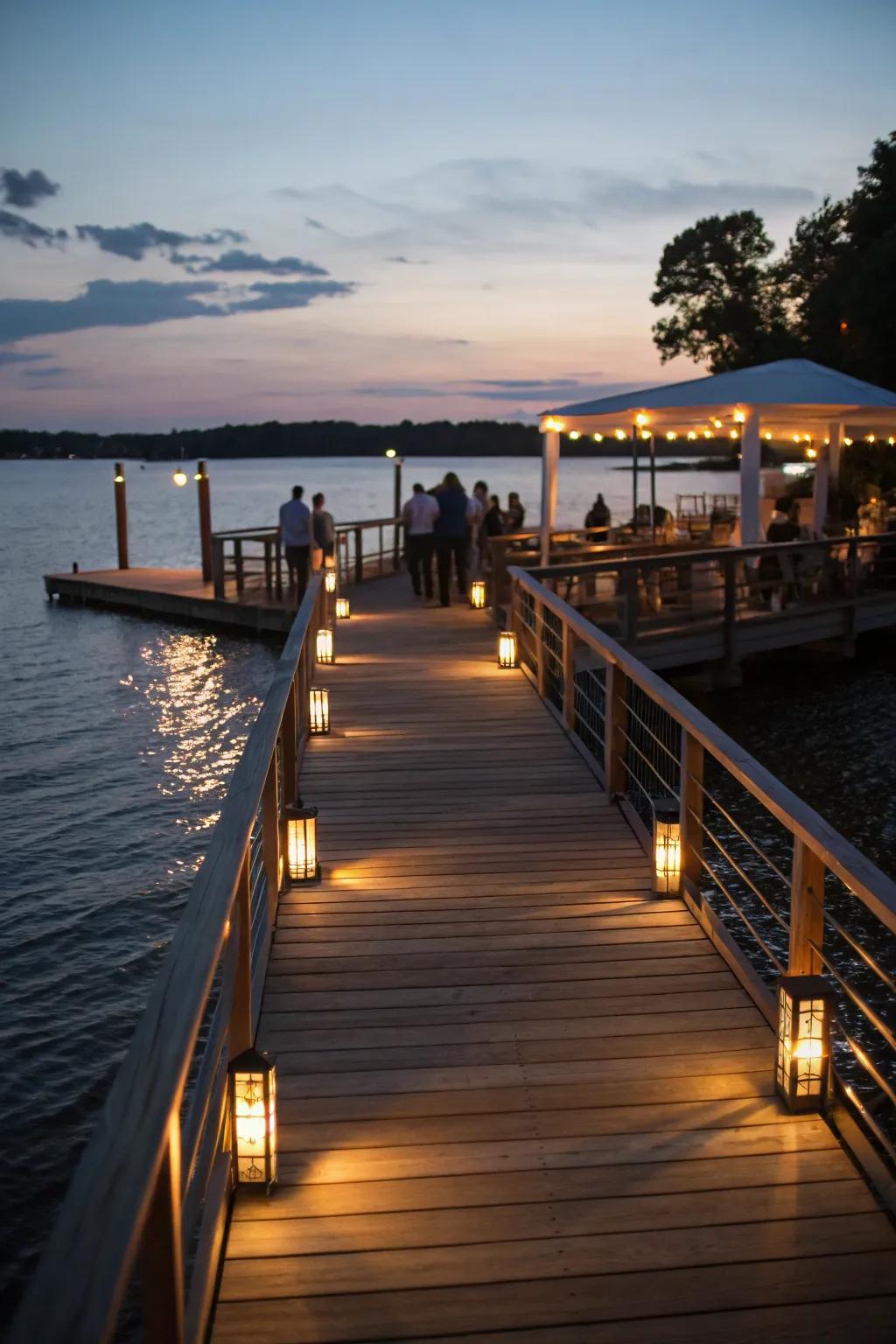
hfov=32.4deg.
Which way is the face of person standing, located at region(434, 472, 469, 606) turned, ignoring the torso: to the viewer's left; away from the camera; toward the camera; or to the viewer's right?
away from the camera

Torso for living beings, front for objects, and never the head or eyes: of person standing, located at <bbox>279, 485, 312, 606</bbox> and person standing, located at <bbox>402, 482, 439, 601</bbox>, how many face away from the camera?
2

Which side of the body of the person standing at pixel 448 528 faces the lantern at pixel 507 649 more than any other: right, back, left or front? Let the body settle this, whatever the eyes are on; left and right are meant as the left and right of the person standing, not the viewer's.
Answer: back

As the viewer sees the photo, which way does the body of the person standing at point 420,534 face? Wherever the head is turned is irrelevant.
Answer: away from the camera

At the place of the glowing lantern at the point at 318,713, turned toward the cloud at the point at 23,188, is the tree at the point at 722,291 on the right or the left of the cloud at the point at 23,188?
right

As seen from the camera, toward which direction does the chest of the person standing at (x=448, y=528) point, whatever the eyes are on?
away from the camera

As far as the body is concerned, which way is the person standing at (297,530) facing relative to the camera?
away from the camera

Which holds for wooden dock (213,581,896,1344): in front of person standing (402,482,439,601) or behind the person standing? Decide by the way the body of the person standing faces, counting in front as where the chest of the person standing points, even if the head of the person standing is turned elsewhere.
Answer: behind

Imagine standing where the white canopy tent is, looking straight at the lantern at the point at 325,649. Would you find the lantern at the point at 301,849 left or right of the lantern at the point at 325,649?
left

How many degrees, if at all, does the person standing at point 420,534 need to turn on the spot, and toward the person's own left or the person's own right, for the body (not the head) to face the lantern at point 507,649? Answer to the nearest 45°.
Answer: approximately 180°

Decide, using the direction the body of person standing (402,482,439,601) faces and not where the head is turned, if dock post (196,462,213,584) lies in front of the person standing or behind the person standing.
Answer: in front
